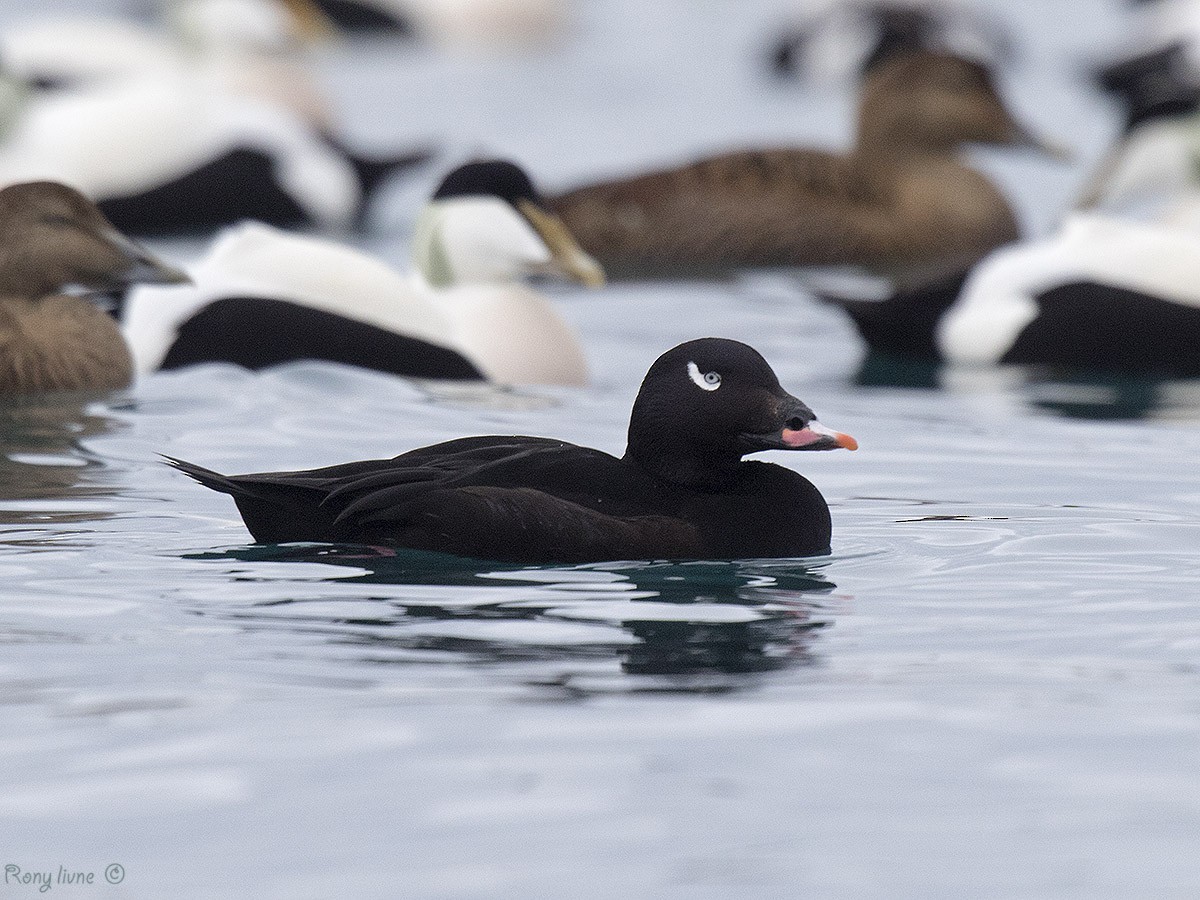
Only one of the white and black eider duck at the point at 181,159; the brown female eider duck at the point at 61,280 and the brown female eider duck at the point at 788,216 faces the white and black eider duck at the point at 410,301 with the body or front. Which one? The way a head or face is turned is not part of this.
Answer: the brown female eider duck at the point at 61,280

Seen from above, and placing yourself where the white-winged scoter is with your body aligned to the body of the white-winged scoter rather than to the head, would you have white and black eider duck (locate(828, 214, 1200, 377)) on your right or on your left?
on your left

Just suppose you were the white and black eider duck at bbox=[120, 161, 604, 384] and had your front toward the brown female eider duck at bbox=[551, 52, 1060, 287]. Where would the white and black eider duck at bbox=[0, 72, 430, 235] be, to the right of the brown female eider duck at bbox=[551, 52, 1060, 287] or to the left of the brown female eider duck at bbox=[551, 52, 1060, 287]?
left

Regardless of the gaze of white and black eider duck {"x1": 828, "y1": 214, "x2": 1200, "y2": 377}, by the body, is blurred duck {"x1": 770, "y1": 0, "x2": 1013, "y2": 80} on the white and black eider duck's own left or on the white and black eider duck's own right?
on the white and black eider duck's own left

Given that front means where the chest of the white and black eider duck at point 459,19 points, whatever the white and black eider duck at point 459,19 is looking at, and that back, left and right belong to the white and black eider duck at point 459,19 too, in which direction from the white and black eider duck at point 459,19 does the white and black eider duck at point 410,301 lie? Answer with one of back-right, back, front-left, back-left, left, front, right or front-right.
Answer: right

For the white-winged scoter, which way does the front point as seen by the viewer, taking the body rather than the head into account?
to the viewer's right

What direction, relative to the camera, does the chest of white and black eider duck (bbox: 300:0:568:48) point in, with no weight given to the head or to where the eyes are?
to the viewer's right

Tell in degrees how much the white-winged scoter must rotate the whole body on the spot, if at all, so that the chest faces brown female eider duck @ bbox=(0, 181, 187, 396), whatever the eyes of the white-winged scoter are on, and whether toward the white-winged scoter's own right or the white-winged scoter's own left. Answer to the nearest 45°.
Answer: approximately 135° to the white-winged scoter's own left

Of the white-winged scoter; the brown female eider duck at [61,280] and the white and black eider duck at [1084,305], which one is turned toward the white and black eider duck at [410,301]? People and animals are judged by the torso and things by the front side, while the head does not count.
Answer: the brown female eider duck

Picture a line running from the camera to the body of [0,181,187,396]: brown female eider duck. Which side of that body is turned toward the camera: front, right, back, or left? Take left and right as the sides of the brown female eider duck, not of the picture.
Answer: right

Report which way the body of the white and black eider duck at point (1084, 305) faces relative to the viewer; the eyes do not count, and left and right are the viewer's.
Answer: facing to the right of the viewer

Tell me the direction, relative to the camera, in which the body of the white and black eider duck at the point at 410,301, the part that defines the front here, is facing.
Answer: to the viewer's right
